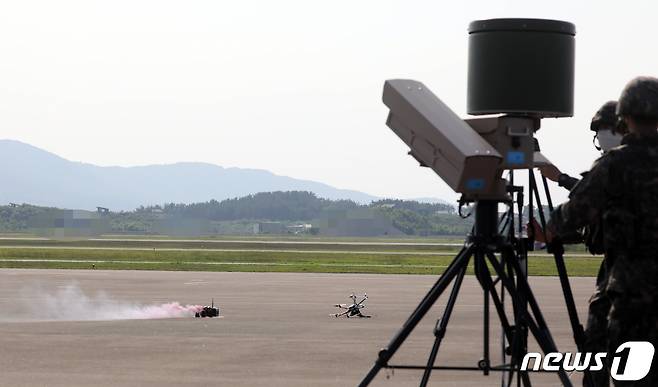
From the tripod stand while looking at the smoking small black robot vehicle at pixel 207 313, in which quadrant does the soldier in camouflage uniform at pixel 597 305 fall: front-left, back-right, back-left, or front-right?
back-right

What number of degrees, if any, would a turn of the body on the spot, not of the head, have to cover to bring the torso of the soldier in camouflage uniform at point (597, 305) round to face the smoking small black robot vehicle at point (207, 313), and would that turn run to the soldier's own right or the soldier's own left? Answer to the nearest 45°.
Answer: approximately 45° to the soldier's own right

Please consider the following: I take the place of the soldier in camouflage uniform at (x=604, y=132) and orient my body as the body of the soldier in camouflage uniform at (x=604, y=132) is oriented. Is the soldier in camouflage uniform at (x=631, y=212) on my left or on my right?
on my left

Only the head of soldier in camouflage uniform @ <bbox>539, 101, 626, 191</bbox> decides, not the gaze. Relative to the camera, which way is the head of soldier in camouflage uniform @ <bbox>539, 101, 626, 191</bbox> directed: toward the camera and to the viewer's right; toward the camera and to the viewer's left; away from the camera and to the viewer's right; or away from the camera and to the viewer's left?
away from the camera and to the viewer's left

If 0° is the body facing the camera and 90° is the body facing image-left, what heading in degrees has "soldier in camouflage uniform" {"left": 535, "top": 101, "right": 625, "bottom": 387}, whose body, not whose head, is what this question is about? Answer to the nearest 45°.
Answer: approximately 90°

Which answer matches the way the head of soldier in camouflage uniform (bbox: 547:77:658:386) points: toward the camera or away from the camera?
away from the camera

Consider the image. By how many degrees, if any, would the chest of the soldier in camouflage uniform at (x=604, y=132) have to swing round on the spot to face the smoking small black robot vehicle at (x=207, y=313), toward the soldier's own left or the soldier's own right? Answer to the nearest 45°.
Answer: approximately 45° to the soldier's own right

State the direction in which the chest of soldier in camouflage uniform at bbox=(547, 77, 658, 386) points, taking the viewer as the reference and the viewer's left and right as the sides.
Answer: facing away from the viewer and to the left of the viewer

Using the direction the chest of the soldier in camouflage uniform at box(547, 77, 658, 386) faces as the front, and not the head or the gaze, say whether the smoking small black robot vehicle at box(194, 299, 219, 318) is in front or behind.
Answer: in front
